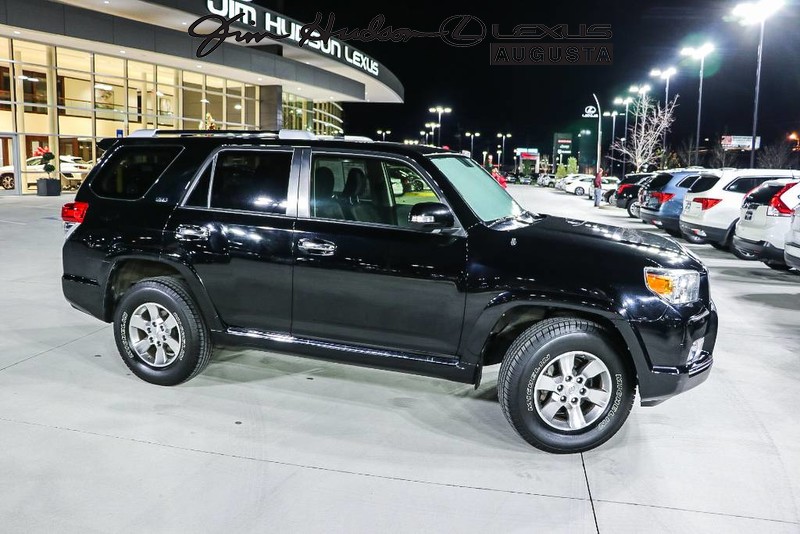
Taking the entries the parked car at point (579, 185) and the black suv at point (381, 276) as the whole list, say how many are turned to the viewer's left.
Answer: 0

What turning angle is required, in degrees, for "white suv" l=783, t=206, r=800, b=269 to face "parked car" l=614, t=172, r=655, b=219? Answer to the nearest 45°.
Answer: approximately 45° to its left

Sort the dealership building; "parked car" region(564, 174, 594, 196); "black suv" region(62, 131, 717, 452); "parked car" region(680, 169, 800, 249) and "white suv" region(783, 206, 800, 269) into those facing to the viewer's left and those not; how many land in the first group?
1

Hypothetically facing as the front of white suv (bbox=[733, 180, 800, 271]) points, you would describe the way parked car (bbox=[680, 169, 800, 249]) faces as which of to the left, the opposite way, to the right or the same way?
the same way

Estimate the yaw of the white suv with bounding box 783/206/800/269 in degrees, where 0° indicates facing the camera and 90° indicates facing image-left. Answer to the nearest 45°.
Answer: approximately 225°

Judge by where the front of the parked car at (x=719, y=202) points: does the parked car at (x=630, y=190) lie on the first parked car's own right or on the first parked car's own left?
on the first parked car's own left

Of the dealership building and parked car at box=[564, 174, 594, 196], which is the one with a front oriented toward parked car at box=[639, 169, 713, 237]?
the dealership building

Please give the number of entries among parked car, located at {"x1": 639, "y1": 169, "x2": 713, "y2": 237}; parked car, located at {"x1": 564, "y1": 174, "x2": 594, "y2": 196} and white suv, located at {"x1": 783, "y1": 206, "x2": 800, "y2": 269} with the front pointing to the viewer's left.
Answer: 1

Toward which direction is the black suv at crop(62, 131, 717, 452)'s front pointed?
to the viewer's right

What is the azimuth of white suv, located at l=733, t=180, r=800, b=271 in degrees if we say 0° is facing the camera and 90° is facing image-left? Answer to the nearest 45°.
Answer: approximately 225°

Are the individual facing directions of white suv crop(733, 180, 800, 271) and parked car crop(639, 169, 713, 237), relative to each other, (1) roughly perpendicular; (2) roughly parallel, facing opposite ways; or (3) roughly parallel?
roughly parallel

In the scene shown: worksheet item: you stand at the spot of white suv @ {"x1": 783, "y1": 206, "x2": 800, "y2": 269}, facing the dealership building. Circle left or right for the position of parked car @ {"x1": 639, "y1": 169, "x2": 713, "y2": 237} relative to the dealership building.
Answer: right

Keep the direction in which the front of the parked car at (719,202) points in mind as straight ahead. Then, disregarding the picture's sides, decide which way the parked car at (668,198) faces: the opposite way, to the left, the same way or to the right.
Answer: the same way

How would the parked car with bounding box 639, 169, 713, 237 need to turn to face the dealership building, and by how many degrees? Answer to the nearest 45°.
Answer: approximately 135° to its left

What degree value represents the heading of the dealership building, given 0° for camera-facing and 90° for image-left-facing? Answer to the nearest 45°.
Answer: approximately 315°
